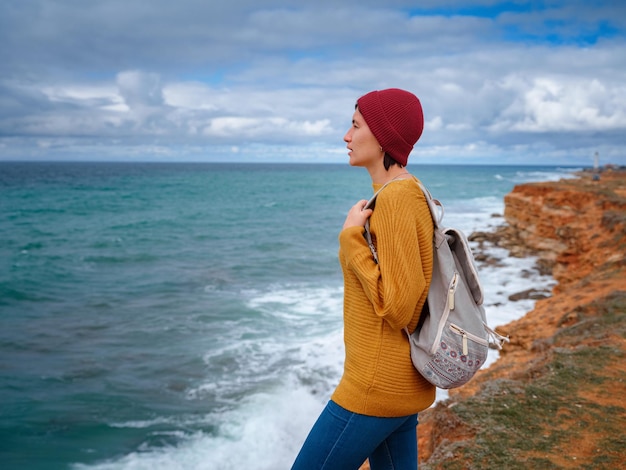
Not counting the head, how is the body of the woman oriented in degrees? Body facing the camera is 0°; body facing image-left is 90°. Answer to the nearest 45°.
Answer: approximately 90°

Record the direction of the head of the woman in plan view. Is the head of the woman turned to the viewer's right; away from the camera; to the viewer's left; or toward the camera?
to the viewer's left
